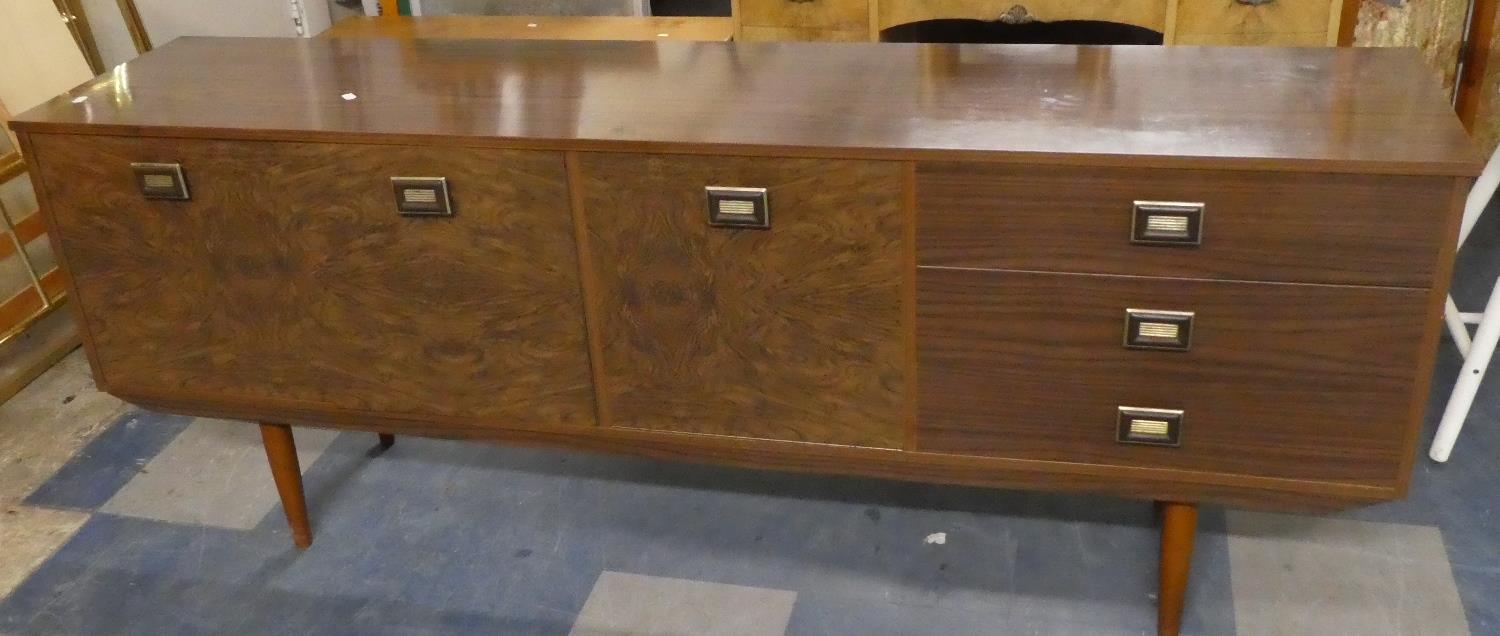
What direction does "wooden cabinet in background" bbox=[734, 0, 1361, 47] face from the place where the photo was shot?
facing the viewer

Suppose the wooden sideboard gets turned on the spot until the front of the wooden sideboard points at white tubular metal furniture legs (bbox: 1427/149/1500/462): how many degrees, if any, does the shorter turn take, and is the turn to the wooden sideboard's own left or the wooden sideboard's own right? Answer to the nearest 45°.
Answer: approximately 90° to the wooden sideboard's own left

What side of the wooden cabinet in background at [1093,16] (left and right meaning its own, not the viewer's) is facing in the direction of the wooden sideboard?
front

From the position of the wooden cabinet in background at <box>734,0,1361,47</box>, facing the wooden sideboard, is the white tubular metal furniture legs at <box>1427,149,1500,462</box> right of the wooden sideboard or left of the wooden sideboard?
left

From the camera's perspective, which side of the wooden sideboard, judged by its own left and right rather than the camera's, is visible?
front

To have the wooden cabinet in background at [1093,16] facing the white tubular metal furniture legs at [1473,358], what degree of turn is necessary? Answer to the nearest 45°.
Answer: approximately 45° to its left

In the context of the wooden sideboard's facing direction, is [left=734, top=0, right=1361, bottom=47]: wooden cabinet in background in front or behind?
behind
